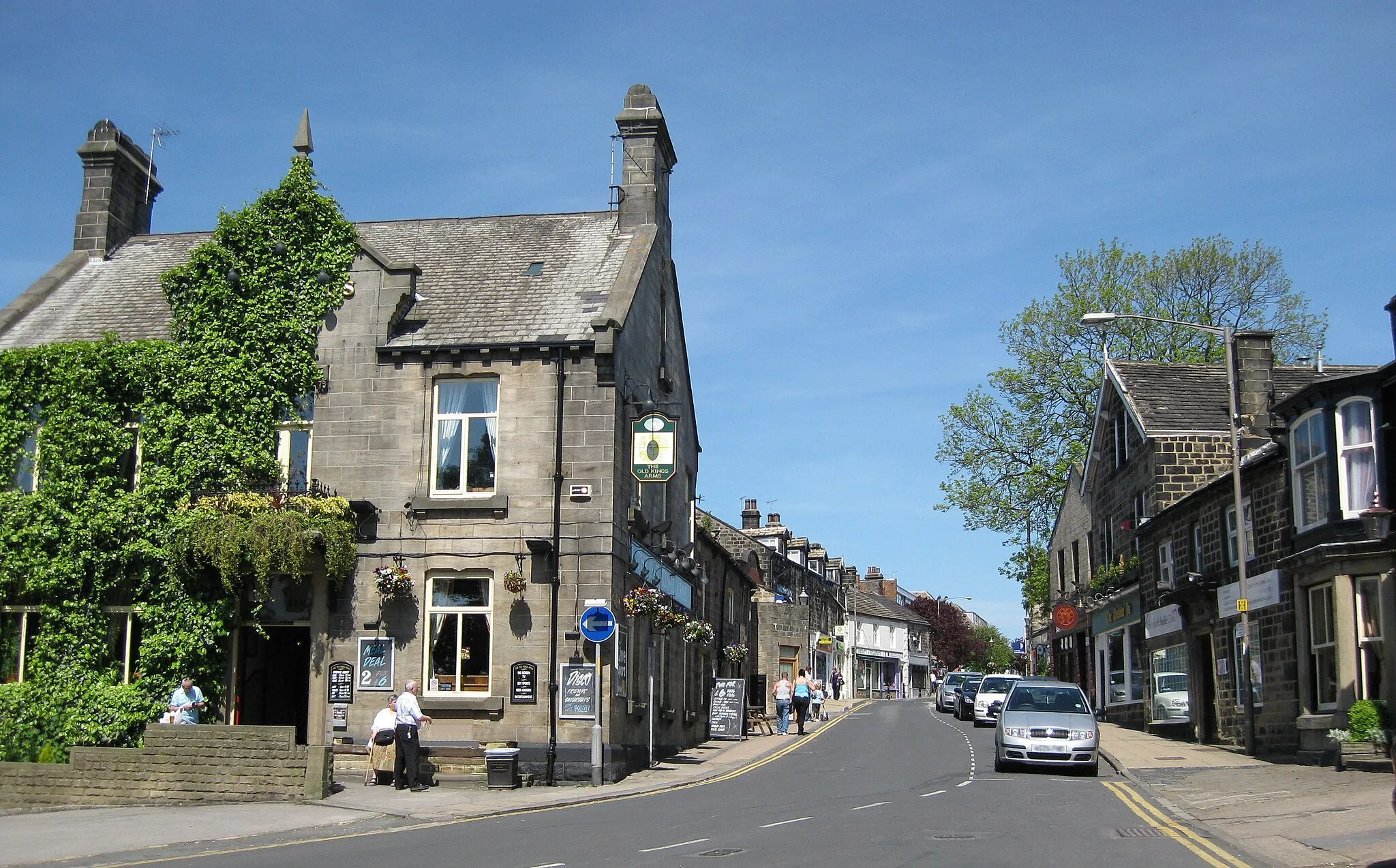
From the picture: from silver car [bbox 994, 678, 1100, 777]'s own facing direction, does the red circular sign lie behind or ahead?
behind

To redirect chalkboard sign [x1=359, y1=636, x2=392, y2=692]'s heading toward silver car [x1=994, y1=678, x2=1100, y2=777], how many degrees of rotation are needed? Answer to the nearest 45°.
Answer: approximately 90° to its left

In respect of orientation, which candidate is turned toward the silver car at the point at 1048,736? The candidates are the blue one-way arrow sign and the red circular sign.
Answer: the red circular sign

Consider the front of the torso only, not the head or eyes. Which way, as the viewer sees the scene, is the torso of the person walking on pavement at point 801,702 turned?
away from the camera

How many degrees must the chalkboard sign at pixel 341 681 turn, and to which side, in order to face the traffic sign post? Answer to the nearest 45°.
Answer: approximately 45° to its left

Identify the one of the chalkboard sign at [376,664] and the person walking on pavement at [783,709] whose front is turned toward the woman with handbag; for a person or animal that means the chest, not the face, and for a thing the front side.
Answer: the chalkboard sign

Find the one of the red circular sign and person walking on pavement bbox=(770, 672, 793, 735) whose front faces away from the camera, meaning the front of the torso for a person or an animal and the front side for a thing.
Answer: the person walking on pavement

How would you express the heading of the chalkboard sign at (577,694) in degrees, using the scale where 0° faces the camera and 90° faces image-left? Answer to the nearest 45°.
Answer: approximately 0°
